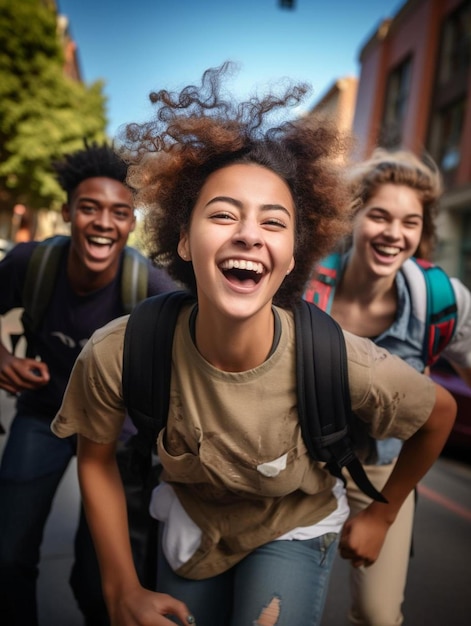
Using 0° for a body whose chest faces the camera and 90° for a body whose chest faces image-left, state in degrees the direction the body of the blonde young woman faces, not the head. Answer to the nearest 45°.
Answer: approximately 0°

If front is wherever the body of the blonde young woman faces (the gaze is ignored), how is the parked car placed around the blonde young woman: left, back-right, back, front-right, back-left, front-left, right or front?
back

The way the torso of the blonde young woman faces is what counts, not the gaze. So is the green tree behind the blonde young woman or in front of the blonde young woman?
behind

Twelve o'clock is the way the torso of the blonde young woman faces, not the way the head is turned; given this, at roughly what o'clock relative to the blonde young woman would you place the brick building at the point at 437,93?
The brick building is roughly at 6 o'clock from the blonde young woman.
